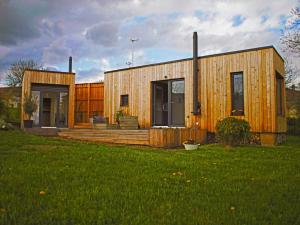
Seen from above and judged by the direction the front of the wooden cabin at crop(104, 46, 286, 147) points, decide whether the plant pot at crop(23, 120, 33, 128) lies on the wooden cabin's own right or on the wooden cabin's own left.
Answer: on the wooden cabin's own right

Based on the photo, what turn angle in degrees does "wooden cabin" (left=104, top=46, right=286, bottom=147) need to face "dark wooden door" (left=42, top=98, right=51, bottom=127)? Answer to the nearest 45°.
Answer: approximately 45° to its right

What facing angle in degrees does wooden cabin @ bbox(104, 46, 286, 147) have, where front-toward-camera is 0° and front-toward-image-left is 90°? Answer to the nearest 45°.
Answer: approximately 45°

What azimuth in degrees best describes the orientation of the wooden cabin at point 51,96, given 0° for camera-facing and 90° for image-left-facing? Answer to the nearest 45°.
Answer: approximately 0°

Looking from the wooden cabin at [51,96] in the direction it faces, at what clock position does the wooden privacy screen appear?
The wooden privacy screen is roughly at 8 o'clock from the wooden cabin.
